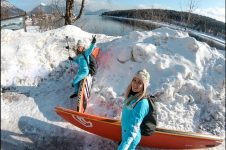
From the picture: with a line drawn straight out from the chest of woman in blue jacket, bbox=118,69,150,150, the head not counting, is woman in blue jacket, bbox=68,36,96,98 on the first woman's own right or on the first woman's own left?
on the first woman's own right

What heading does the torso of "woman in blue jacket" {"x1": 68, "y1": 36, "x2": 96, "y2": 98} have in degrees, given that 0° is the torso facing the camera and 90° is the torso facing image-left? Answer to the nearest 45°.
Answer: approximately 45°

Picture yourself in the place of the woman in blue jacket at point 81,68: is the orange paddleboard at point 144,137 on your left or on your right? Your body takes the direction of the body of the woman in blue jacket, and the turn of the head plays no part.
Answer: on your left

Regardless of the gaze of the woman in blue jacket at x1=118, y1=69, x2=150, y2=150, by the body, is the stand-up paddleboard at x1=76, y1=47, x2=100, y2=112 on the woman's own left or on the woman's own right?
on the woman's own right

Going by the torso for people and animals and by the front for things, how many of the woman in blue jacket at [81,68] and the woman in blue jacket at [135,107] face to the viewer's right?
0

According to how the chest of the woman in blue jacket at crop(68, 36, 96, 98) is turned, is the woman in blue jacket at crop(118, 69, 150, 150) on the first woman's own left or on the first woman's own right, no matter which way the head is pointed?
on the first woman's own left

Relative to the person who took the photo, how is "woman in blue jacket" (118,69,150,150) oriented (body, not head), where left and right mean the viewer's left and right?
facing the viewer and to the left of the viewer

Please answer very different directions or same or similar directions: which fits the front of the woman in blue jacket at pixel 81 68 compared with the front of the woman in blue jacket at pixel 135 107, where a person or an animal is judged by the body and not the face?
same or similar directions
